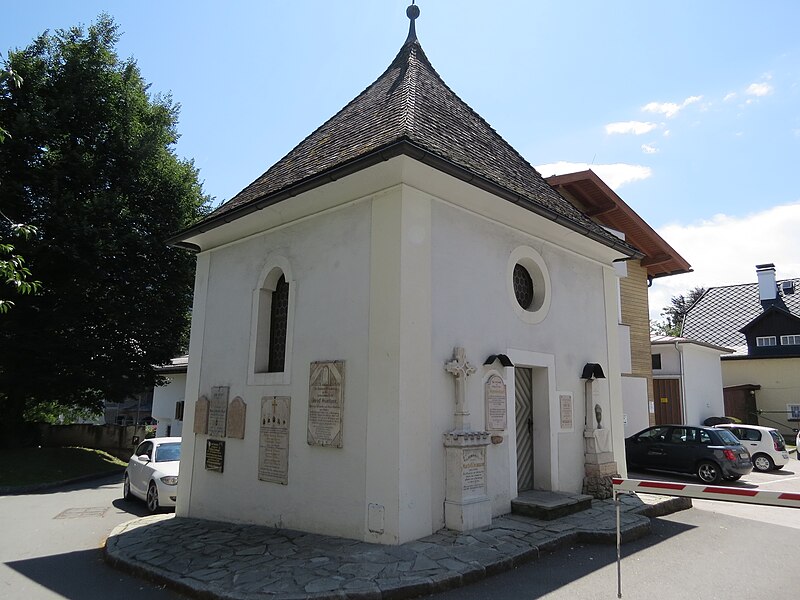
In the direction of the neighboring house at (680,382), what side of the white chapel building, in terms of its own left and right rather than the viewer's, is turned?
left

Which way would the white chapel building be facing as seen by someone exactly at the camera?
facing the viewer and to the right of the viewer

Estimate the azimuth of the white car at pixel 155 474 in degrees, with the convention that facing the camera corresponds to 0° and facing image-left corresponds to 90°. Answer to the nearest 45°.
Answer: approximately 315°

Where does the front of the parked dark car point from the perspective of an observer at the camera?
facing away from the viewer and to the left of the viewer

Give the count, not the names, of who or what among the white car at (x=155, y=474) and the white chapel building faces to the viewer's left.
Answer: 0

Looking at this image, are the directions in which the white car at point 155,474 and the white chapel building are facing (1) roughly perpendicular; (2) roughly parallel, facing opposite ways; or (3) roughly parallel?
roughly parallel

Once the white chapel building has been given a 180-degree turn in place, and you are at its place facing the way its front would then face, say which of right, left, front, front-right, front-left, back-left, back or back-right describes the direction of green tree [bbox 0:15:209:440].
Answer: front

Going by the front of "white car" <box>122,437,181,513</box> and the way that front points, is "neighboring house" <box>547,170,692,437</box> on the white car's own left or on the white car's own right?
on the white car's own left

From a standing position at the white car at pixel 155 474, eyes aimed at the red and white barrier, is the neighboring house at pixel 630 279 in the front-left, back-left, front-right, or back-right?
front-left

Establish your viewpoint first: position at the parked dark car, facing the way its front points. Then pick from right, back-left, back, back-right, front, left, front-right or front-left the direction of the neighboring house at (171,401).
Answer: front-left

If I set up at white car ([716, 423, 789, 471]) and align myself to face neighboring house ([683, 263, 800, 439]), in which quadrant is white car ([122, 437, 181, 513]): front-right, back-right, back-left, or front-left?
back-left
